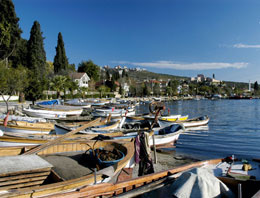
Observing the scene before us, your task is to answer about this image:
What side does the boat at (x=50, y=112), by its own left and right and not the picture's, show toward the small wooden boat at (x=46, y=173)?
left

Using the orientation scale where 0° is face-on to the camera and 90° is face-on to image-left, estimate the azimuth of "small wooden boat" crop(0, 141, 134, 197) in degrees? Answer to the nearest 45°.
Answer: approximately 270°

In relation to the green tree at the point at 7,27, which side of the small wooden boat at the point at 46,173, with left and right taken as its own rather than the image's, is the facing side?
left

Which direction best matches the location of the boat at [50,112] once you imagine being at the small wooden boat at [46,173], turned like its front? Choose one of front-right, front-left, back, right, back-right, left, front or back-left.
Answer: left
